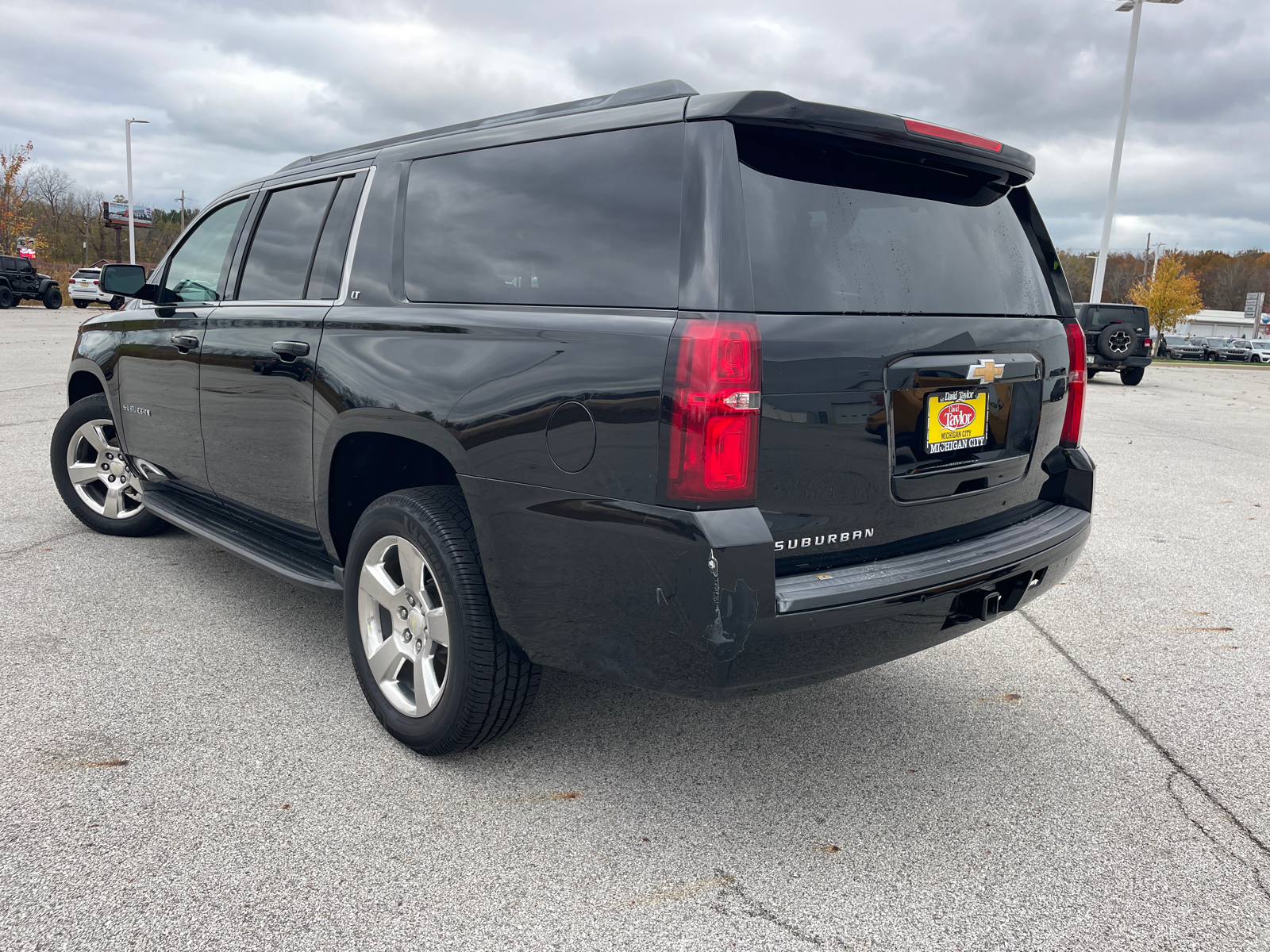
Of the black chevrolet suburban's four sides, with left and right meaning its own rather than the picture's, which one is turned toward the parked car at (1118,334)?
right

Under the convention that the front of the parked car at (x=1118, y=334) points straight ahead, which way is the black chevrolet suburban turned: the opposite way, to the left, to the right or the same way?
to the left

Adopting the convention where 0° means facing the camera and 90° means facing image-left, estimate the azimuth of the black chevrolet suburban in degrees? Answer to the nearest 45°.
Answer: approximately 135°

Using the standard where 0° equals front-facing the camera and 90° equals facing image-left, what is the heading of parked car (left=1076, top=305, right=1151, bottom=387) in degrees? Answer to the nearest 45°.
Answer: approximately 180°

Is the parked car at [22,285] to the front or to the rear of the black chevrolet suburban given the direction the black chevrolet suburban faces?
to the front

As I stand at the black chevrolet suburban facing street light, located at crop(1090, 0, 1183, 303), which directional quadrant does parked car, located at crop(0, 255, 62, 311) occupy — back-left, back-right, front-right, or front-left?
front-left

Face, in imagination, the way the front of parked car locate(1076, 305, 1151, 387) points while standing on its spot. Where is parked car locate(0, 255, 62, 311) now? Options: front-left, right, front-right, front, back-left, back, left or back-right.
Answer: left

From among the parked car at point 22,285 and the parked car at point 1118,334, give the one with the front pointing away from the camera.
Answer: the parked car at point 1118,334

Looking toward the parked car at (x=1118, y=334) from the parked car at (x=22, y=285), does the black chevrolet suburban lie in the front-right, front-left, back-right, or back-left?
front-right

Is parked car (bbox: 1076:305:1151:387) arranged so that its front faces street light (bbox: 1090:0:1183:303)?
yes

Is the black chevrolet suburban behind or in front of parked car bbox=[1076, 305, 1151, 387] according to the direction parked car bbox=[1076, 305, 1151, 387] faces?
behind

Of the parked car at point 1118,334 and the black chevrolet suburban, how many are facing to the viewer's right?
0

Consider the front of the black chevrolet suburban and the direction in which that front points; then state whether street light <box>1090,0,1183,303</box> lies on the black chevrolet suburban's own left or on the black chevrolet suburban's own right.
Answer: on the black chevrolet suburban's own right
